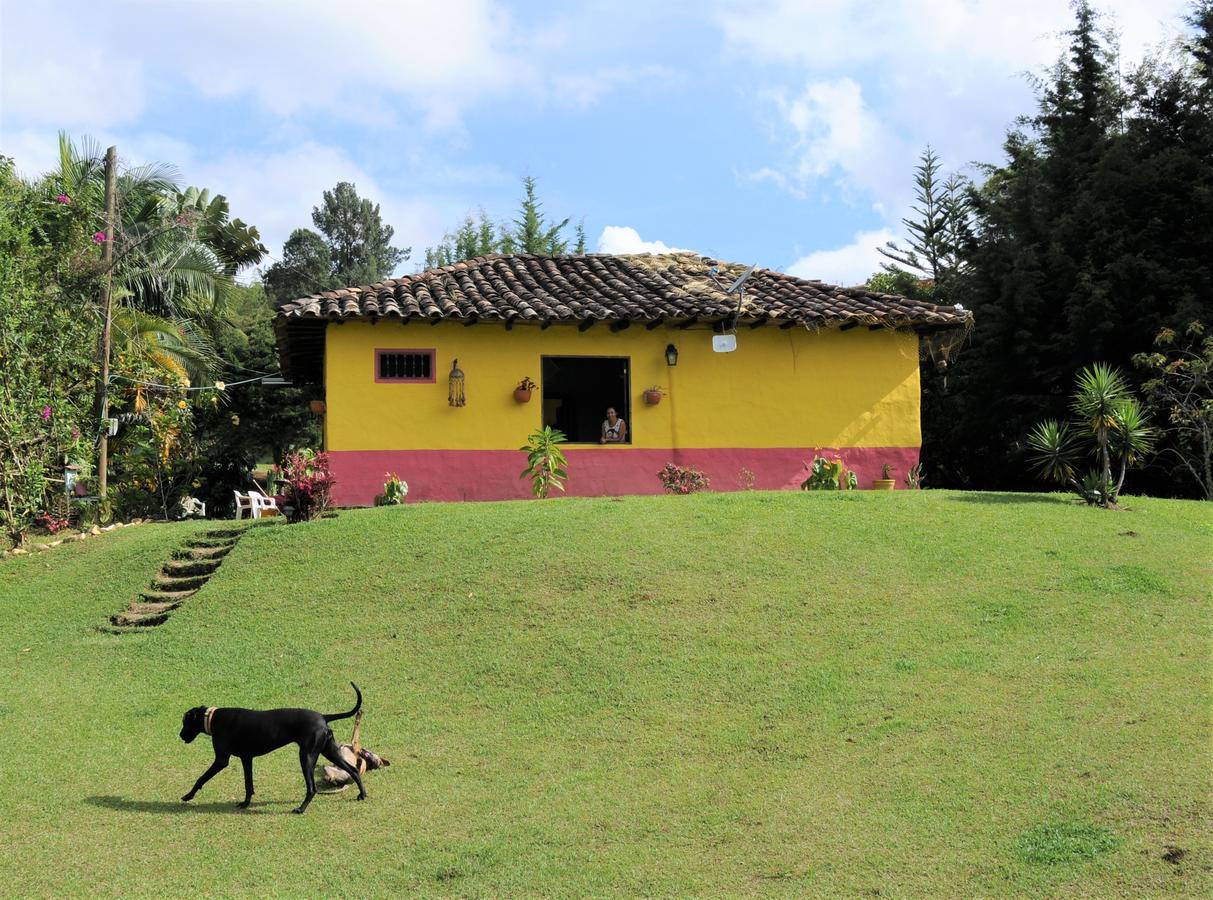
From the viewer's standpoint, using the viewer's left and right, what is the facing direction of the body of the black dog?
facing to the left of the viewer

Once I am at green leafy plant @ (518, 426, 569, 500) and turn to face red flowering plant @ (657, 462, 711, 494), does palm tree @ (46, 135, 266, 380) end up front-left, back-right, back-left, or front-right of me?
back-left

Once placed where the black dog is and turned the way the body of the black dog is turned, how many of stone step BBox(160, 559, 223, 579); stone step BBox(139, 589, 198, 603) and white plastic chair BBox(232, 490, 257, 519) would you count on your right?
3

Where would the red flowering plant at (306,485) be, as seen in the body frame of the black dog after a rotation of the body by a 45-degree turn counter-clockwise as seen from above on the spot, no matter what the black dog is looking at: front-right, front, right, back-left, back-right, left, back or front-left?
back-right

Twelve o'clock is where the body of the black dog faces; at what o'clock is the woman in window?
The woman in window is roughly at 4 o'clock from the black dog.

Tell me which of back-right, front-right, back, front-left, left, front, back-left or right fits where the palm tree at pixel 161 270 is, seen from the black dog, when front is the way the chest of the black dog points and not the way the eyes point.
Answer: right

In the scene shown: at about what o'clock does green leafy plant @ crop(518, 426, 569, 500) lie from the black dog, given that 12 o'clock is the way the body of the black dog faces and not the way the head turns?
The green leafy plant is roughly at 4 o'clock from the black dog.

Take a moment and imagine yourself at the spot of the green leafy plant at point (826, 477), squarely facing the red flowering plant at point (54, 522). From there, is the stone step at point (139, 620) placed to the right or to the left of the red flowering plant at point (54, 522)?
left

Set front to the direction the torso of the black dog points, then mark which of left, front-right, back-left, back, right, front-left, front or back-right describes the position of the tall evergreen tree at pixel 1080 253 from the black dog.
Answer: back-right

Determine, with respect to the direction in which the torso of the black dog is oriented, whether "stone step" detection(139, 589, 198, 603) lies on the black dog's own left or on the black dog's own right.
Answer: on the black dog's own right

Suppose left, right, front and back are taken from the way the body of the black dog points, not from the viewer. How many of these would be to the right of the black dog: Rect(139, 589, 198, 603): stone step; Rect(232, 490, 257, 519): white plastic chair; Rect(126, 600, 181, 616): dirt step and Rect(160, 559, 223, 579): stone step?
4

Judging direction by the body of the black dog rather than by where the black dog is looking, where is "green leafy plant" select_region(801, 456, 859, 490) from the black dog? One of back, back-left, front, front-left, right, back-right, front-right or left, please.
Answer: back-right

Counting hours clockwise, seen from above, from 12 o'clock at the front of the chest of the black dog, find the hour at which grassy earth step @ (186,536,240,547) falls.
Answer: The grassy earth step is roughly at 3 o'clock from the black dog.

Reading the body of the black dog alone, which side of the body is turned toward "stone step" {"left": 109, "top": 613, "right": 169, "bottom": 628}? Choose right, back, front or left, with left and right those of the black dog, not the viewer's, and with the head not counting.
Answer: right

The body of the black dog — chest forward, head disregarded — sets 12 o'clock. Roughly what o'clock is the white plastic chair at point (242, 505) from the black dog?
The white plastic chair is roughly at 3 o'clock from the black dog.

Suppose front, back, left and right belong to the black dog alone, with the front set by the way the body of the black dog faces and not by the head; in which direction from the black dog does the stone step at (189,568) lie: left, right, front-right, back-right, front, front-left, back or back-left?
right
